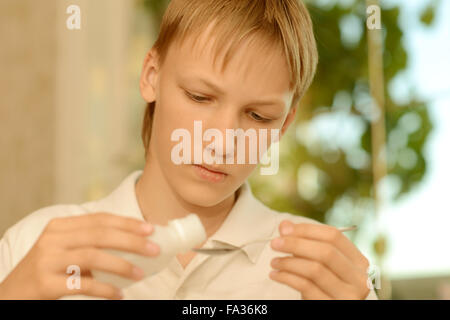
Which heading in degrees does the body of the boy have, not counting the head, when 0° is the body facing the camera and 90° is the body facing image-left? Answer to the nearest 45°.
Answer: approximately 0°
